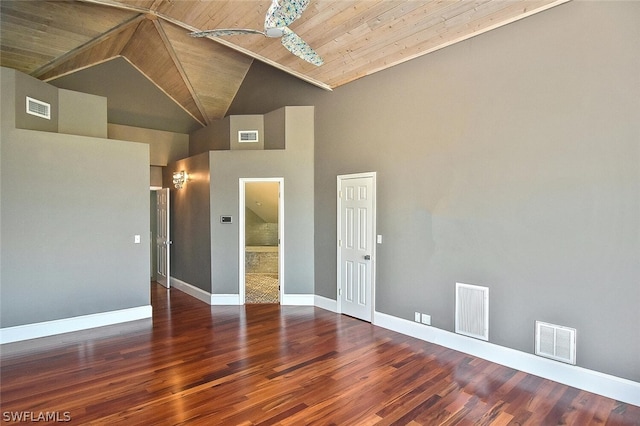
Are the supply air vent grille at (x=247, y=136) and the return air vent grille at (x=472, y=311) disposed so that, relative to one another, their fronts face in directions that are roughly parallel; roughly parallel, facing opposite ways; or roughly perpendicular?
roughly perpendicular

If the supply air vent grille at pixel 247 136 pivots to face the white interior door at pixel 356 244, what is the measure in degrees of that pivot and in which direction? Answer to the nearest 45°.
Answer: approximately 45° to its left

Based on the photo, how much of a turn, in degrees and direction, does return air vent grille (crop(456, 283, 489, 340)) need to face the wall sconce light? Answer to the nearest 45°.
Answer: approximately 45° to its right

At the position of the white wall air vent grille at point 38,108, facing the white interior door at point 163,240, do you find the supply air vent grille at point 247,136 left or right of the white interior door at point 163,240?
right

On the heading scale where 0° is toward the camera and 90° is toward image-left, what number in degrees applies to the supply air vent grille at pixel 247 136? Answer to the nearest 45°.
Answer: approximately 0°

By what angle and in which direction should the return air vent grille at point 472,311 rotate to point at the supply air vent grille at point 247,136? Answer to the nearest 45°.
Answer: approximately 45° to its right

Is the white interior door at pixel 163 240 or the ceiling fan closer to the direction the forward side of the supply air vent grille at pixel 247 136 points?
the ceiling fan

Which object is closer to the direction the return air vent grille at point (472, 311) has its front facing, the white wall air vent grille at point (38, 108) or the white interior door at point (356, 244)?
the white wall air vent grille

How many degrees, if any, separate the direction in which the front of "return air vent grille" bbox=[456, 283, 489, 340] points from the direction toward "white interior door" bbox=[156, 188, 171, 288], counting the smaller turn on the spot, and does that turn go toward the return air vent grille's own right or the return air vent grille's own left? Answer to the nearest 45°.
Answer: approximately 45° to the return air vent grille's own right

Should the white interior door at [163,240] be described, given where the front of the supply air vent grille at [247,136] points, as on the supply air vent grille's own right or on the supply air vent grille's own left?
on the supply air vent grille's own right

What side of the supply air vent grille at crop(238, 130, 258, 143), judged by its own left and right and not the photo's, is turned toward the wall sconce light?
right

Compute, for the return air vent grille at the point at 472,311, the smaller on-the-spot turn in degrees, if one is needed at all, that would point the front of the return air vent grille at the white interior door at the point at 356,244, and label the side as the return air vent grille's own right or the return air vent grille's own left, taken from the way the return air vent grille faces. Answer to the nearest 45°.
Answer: approximately 90° to the return air vent grille's own right
